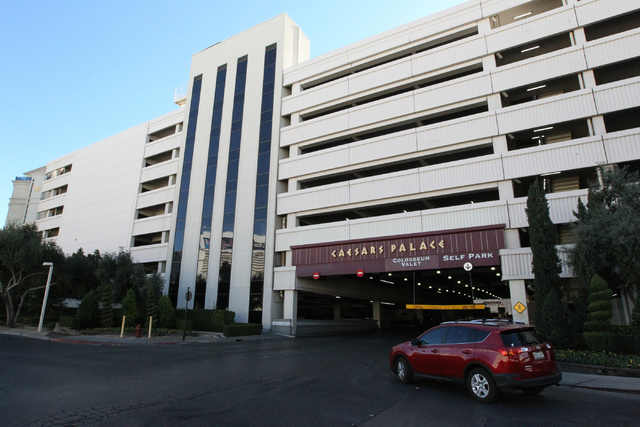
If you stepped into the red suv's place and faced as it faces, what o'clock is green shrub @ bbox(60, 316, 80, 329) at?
The green shrub is roughly at 11 o'clock from the red suv.

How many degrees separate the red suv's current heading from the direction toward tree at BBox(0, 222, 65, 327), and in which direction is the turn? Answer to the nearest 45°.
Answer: approximately 45° to its left

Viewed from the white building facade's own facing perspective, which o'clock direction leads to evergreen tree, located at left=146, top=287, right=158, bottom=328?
The evergreen tree is roughly at 2 o'clock from the white building facade.

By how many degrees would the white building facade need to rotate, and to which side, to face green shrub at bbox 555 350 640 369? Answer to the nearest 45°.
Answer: approximately 45° to its left

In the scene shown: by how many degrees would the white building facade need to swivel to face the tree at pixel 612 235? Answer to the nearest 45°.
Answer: approximately 90° to its left

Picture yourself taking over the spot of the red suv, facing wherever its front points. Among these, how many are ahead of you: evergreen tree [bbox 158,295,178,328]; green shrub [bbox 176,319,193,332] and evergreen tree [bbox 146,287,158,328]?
3

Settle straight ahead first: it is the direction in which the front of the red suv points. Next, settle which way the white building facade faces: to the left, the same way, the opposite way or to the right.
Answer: to the left

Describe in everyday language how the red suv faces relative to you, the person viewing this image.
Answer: facing away from the viewer and to the left of the viewer

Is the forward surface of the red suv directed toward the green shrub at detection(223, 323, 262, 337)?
yes

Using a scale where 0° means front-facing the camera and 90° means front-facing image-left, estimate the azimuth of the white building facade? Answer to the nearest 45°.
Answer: approximately 45°

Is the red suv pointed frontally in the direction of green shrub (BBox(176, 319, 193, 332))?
yes
